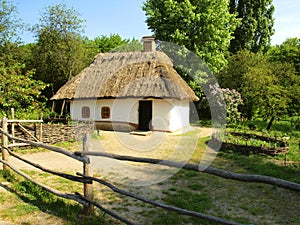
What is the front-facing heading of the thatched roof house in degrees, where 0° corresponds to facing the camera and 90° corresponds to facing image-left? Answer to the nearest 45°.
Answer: approximately 45°

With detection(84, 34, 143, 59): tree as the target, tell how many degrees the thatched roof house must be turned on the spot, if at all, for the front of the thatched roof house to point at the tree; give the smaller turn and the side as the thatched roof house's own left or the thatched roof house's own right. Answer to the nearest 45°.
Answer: approximately 135° to the thatched roof house's own right

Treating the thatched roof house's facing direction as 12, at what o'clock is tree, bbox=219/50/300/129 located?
The tree is roughly at 8 o'clock from the thatched roof house.

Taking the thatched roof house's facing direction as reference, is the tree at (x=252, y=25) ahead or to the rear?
to the rear

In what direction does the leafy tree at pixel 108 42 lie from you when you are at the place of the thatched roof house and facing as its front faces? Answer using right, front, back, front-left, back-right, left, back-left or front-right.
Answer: back-right

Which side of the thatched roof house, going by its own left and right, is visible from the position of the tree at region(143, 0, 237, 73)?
back

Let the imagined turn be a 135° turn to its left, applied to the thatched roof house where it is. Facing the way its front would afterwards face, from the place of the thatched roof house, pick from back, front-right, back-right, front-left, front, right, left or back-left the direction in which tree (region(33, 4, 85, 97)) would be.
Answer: back-left
